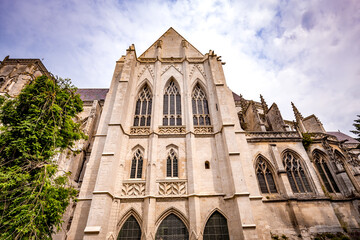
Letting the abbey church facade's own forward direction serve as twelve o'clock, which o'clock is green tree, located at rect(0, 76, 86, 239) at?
The green tree is roughly at 2 o'clock from the abbey church facade.

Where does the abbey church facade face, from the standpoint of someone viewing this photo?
facing the viewer
